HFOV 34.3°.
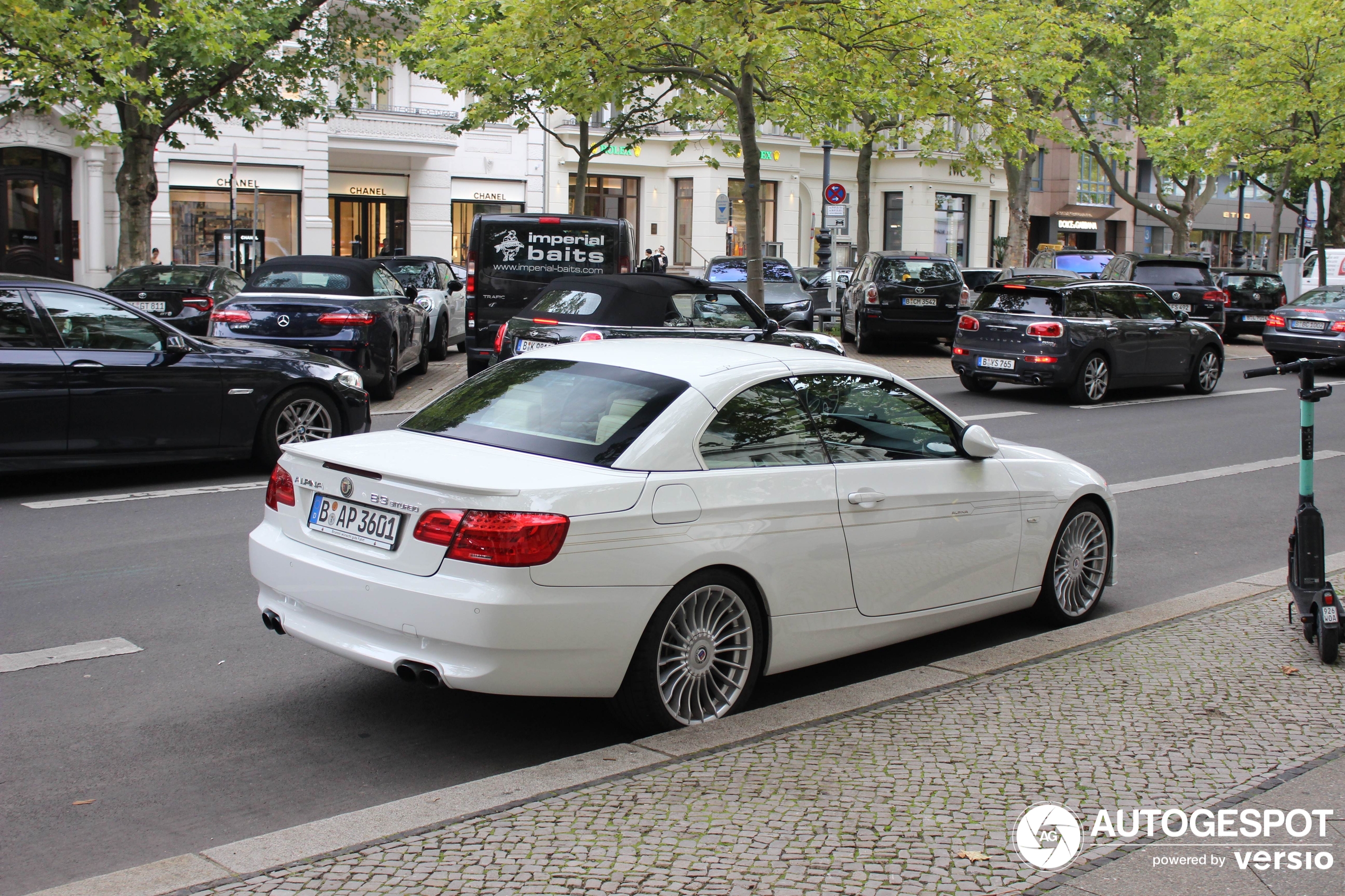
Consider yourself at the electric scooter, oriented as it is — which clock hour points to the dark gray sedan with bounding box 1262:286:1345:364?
The dark gray sedan is roughly at 12 o'clock from the electric scooter.

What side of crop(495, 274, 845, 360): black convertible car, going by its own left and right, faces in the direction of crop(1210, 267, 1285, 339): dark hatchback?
front

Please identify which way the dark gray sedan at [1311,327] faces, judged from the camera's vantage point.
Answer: facing away from the viewer and to the right of the viewer

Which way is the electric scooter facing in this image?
away from the camera

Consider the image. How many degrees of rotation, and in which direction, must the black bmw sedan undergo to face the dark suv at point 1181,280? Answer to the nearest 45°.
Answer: approximately 45° to its left

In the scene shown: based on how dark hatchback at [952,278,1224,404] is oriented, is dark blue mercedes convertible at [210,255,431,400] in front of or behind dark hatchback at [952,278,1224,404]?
behind

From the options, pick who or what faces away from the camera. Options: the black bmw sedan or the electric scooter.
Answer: the electric scooter

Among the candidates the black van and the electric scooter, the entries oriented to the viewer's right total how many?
0

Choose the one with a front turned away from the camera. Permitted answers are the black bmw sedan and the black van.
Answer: the black van

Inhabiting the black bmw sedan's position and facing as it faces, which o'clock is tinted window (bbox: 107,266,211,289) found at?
The tinted window is roughly at 9 o'clock from the black bmw sedan.

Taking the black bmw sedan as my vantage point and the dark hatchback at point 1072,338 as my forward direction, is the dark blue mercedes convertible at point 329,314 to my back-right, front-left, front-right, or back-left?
front-left

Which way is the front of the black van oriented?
away from the camera

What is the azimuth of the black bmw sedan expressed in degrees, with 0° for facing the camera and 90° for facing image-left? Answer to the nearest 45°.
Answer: approximately 270°

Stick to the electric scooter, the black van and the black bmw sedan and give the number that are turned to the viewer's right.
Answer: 1

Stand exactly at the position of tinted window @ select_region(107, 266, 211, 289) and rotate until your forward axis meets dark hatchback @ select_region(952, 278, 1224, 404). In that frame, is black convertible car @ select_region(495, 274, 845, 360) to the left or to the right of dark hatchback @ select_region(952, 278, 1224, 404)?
right

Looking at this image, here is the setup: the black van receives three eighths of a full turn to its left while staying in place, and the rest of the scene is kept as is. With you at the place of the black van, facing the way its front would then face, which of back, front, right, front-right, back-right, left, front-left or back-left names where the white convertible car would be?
front-left

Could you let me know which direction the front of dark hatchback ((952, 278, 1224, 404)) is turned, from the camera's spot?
facing away from the viewer and to the right of the viewer

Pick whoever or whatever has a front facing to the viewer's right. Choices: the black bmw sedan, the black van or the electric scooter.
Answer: the black bmw sedan
